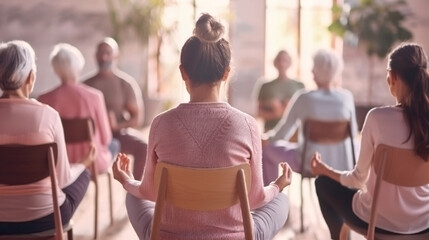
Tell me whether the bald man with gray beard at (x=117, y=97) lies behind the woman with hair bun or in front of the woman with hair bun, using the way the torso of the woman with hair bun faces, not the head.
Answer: in front

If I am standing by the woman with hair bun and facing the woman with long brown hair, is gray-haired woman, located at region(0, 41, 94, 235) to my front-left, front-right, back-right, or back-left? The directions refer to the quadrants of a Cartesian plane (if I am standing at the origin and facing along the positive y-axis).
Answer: back-left

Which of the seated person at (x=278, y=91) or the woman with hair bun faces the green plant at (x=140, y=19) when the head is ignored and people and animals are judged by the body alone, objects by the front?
the woman with hair bun

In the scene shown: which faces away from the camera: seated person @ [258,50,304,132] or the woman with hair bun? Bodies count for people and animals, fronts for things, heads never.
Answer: the woman with hair bun

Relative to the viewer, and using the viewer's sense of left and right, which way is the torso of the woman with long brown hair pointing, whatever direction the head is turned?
facing away from the viewer and to the left of the viewer

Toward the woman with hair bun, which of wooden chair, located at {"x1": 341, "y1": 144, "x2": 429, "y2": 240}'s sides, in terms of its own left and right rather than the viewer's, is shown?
left

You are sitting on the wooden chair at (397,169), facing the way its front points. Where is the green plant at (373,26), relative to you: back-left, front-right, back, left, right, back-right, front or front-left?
front-right

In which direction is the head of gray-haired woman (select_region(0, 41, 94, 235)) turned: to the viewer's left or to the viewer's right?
to the viewer's right

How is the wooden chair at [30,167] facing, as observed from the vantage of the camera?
facing away from the viewer and to the right of the viewer

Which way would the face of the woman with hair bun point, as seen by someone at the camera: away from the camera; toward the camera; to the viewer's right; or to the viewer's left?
away from the camera

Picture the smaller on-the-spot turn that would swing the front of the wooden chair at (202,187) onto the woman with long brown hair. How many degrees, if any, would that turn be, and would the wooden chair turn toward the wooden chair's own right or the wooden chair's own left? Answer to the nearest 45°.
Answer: approximately 45° to the wooden chair's own right

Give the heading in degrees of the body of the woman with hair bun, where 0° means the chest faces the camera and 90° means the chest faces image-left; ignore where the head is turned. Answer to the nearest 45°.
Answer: approximately 180°

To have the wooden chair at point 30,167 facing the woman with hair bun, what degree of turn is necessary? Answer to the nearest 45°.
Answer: approximately 90° to its right

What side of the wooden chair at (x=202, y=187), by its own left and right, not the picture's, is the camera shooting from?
back

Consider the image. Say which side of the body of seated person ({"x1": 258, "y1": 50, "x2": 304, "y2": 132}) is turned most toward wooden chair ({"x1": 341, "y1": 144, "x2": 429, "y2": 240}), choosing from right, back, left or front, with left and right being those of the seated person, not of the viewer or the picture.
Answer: front
